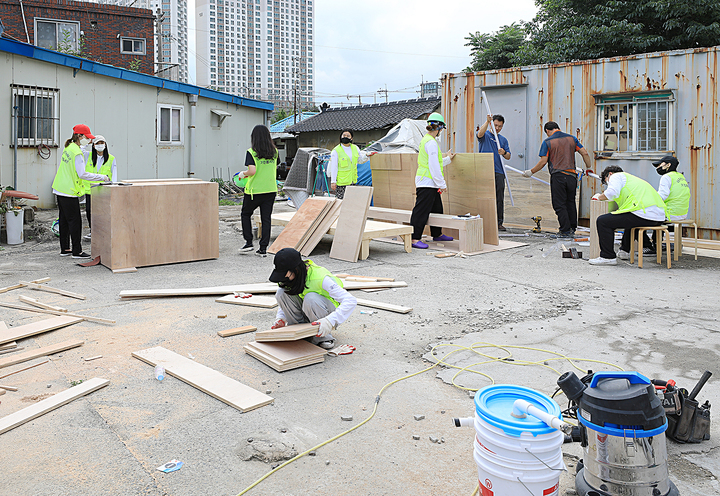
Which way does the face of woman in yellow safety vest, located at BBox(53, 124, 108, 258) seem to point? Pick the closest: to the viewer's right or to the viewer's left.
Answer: to the viewer's right

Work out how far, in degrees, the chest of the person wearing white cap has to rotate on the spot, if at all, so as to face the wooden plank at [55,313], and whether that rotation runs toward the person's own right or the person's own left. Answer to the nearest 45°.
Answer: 0° — they already face it

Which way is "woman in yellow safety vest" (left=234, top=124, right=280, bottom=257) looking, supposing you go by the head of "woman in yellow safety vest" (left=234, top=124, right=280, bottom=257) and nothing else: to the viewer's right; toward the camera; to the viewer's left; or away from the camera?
away from the camera

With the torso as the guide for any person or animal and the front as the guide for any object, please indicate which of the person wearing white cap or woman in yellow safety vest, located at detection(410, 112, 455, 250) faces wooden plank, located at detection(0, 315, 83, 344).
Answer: the person wearing white cap

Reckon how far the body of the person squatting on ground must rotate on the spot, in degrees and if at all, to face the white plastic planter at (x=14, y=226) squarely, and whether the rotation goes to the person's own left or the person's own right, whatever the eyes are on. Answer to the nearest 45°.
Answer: approximately 90° to the person's own right

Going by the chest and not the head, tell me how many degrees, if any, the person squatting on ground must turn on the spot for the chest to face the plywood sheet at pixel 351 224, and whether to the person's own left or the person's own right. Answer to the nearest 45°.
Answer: approximately 135° to the person's own right

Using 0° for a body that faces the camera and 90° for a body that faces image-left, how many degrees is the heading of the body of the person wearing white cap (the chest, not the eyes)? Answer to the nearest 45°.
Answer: approximately 0°
